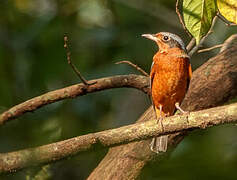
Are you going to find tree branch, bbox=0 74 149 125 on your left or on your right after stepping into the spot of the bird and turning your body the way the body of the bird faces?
on your right

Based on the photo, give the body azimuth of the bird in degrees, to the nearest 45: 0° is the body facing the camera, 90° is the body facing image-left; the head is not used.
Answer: approximately 0°
